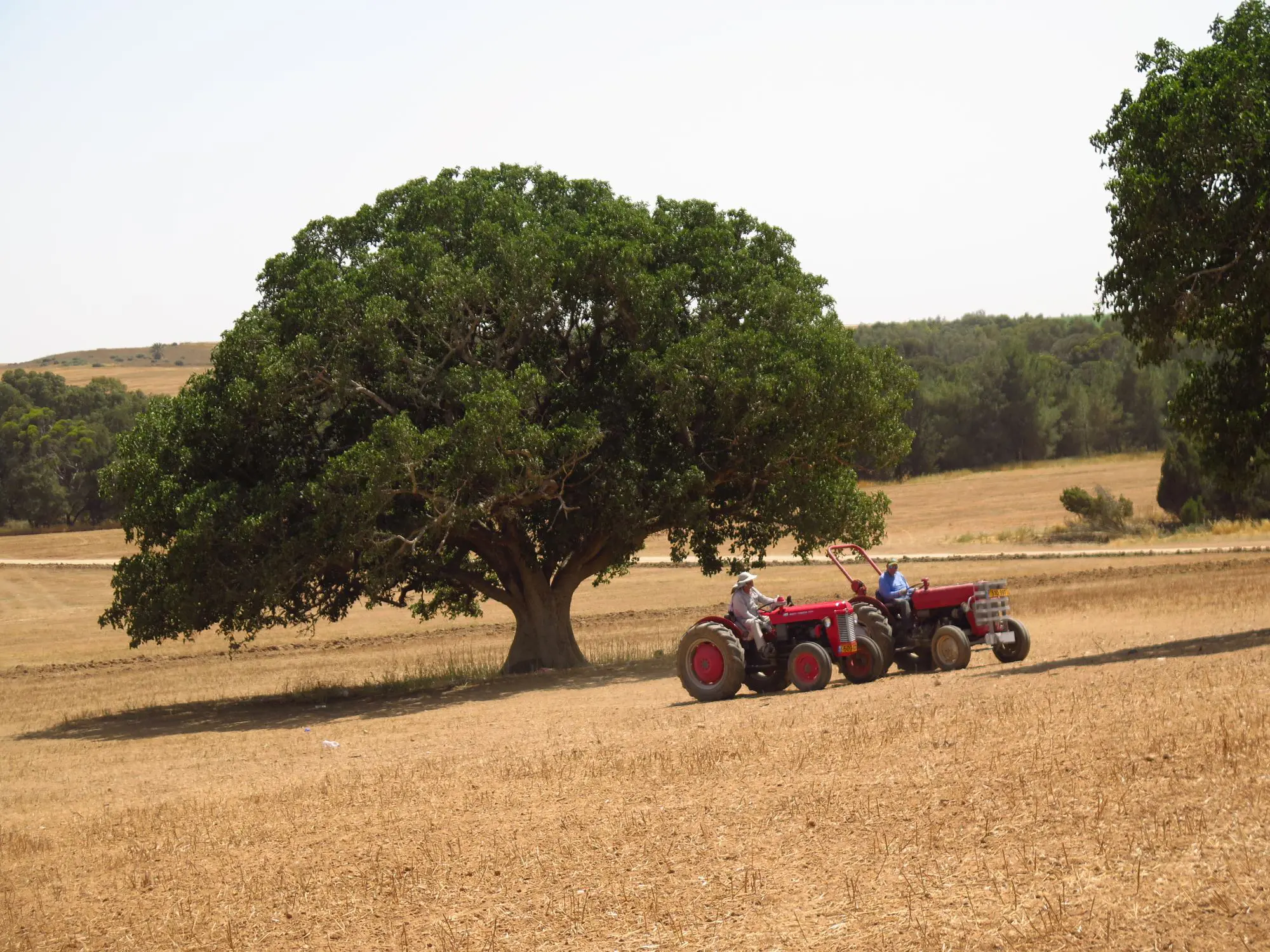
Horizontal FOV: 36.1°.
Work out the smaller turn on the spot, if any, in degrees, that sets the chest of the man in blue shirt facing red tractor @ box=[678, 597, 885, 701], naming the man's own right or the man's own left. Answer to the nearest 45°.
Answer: approximately 90° to the man's own right

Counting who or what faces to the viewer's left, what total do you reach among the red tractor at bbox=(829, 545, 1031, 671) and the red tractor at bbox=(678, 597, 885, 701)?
0

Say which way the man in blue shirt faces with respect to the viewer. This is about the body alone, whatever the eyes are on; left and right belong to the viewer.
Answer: facing the viewer and to the right of the viewer

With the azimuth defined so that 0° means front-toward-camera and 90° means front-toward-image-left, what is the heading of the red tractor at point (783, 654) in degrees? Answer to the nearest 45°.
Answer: approximately 315°

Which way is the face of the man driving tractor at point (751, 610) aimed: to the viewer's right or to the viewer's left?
to the viewer's right

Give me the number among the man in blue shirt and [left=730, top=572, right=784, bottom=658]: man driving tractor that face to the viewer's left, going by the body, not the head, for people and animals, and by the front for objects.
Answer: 0

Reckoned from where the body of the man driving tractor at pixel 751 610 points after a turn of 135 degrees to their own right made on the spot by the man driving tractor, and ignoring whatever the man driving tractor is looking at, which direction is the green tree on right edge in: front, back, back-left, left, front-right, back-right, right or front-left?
back

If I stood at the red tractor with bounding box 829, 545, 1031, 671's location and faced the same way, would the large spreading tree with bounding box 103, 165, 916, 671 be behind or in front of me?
behind

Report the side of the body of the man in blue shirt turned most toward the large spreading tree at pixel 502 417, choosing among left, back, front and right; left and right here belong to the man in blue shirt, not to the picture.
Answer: back

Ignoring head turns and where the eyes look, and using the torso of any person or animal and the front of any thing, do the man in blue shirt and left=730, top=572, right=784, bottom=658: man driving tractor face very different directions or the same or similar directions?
same or similar directions
